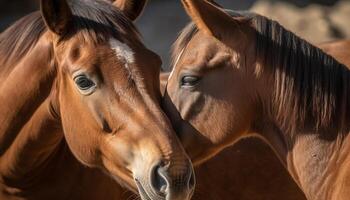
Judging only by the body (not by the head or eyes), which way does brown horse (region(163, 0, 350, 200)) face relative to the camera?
to the viewer's left

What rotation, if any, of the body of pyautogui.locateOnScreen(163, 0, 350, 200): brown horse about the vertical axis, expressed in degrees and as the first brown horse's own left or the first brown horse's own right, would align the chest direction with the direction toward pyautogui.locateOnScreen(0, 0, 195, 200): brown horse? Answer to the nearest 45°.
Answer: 0° — it already faces it

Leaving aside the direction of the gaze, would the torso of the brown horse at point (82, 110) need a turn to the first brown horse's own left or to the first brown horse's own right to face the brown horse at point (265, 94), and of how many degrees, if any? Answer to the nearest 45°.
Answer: approximately 45° to the first brown horse's own left

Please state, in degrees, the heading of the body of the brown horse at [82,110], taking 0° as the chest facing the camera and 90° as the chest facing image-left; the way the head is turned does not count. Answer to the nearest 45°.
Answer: approximately 315°

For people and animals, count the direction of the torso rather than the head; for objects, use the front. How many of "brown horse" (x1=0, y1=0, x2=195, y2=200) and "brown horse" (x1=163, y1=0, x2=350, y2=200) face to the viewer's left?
1
